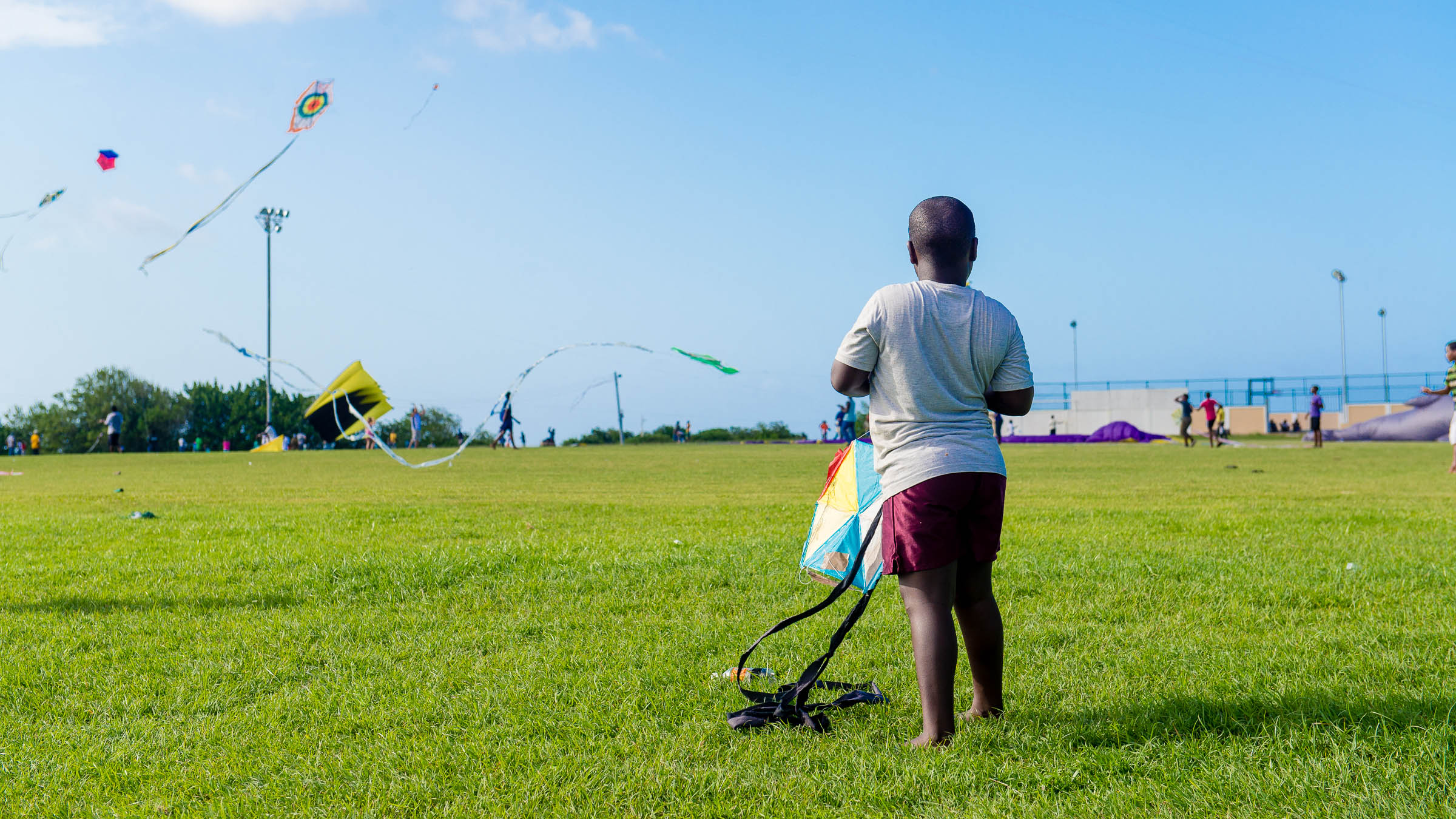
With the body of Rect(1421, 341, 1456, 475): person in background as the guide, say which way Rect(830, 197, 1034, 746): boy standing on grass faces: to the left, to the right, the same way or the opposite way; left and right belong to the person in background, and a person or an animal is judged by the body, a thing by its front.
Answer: to the right

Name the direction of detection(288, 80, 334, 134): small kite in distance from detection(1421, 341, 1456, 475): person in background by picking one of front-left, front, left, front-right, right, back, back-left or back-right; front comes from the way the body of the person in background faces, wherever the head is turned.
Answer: front-left

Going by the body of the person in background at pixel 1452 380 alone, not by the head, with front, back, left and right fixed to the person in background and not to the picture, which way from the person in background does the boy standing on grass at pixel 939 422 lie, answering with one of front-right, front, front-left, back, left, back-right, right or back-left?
left

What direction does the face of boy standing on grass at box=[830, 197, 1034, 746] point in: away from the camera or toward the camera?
away from the camera

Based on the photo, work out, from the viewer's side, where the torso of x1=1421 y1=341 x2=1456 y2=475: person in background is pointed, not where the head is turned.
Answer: to the viewer's left

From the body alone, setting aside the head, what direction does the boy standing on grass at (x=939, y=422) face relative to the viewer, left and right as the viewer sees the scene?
facing away from the viewer

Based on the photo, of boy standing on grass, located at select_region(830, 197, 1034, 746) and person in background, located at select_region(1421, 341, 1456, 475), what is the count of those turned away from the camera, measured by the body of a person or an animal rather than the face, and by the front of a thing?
1

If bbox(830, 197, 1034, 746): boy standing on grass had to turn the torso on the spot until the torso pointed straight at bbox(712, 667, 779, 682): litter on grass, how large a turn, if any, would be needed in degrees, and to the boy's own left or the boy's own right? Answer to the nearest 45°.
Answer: approximately 45° to the boy's own left

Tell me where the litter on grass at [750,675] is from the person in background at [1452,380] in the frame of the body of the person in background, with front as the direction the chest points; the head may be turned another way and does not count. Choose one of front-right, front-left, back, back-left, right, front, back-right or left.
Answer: left

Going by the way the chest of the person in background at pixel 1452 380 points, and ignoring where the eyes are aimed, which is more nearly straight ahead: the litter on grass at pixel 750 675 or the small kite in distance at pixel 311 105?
the small kite in distance

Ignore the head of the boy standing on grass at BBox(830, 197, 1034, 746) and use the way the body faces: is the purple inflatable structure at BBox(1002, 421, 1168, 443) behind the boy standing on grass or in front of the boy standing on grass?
in front
